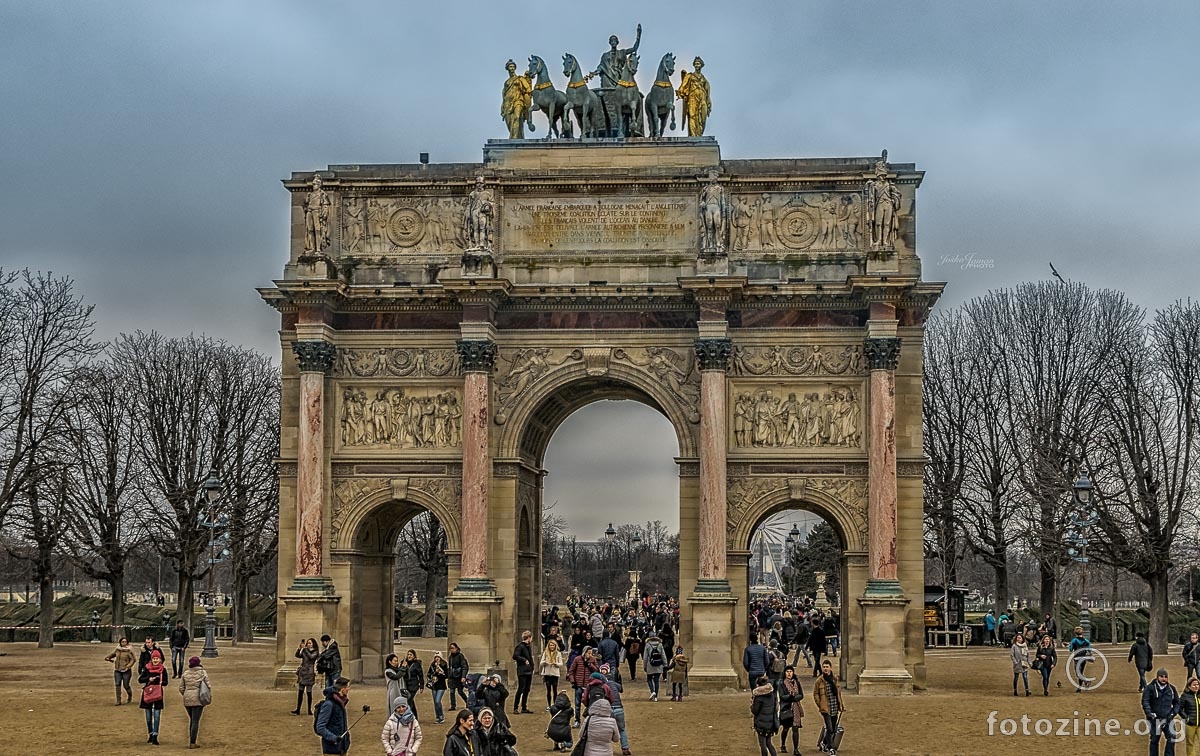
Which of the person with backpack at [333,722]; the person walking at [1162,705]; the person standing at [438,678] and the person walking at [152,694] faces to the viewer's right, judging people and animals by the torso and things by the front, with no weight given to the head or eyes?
the person with backpack

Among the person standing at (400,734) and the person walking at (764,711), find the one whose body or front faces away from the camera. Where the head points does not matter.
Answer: the person walking at (764,711)

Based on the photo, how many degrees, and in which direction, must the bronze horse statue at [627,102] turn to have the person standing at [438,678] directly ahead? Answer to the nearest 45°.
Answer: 0° — it already faces them

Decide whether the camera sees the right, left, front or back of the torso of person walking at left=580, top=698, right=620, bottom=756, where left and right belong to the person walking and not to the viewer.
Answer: back

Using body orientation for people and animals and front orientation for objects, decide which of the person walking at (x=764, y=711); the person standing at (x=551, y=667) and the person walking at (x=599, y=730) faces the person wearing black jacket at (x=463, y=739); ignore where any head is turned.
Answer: the person standing at (x=551, y=667)

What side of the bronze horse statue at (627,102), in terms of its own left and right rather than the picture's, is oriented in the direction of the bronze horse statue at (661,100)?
left

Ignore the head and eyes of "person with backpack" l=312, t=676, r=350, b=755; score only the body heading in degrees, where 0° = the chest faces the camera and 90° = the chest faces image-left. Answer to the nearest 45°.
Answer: approximately 270°

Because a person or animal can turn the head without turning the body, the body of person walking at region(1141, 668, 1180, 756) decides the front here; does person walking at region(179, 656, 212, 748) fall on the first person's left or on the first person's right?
on the first person's right

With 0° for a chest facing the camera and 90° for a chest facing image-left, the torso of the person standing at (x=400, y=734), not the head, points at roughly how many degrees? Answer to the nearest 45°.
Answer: approximately 0°

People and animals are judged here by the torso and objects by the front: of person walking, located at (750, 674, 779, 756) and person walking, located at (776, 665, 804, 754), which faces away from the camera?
person walking, located at (750, 674, 779, 756)
